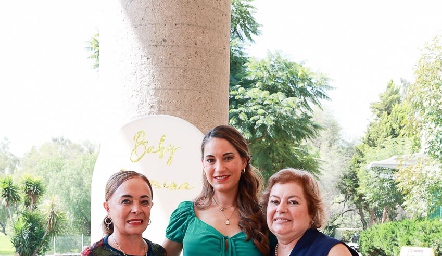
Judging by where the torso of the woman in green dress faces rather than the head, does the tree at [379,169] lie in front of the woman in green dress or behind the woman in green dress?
behind

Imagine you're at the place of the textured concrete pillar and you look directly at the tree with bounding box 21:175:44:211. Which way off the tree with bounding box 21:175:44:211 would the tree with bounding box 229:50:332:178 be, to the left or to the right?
right

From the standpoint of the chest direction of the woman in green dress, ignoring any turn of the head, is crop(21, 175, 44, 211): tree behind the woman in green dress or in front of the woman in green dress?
behind

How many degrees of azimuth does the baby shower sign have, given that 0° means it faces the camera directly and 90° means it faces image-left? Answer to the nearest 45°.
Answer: approximately 0°

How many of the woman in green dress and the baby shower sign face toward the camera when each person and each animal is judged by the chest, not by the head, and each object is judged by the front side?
2

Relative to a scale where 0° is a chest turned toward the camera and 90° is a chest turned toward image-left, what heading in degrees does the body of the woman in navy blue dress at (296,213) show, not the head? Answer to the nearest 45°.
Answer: approximately 45°

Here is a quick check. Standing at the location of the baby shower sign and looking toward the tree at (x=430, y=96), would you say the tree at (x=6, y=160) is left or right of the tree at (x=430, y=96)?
left

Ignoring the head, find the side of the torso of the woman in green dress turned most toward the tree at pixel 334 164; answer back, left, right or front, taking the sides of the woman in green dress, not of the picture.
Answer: back

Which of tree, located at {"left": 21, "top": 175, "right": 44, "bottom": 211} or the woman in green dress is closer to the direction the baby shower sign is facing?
the woman in green dress

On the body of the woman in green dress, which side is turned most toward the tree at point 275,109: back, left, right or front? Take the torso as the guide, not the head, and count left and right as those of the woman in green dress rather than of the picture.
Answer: back
